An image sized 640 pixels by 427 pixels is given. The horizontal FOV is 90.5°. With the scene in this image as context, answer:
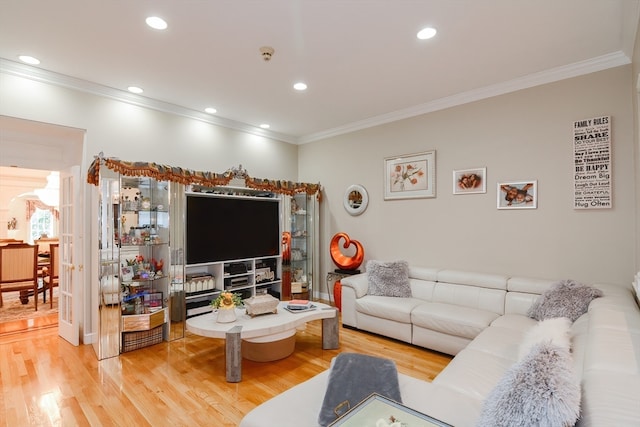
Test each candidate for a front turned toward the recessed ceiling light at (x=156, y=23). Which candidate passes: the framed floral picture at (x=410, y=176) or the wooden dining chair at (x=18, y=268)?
the framed floral picture

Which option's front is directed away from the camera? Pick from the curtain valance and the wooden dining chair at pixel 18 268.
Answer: the wooden dining chair

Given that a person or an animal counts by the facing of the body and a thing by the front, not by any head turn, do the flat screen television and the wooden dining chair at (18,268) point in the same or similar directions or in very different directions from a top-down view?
very different directions

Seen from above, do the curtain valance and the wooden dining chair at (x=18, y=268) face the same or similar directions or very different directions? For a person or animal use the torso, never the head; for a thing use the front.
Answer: very different directions

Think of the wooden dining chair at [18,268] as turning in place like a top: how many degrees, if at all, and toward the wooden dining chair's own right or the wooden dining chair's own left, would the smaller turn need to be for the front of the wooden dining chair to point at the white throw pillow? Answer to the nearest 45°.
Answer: approximately 180°

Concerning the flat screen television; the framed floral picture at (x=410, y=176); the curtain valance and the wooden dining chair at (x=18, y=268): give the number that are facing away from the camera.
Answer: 1

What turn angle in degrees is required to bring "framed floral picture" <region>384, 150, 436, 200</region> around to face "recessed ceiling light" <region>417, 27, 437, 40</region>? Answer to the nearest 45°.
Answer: approximately 45° to its left

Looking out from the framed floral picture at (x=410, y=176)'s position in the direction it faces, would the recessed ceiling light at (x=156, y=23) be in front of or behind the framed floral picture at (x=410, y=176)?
in front

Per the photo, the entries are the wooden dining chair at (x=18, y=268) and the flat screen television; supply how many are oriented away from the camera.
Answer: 1

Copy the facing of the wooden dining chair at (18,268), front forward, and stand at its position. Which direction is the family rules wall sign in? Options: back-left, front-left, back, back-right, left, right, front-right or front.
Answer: back-right

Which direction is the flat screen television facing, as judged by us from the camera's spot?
facing the viewer and to the right of the viewer

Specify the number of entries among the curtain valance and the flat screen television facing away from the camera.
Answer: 0

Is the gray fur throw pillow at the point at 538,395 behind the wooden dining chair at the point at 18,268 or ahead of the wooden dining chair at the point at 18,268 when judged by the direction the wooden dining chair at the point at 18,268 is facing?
behind

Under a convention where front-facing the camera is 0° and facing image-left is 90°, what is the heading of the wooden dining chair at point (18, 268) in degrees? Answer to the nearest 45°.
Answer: approximately 180°

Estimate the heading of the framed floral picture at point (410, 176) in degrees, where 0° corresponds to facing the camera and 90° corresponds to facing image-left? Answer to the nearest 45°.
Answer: approximately 45°

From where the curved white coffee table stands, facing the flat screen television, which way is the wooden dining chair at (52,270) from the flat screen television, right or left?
left

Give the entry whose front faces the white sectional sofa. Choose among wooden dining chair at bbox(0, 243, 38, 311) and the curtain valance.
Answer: the curtain valance

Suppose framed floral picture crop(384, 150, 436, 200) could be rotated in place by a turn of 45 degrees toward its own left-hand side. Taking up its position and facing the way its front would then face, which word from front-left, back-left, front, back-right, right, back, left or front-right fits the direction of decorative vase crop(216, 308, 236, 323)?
front-right
